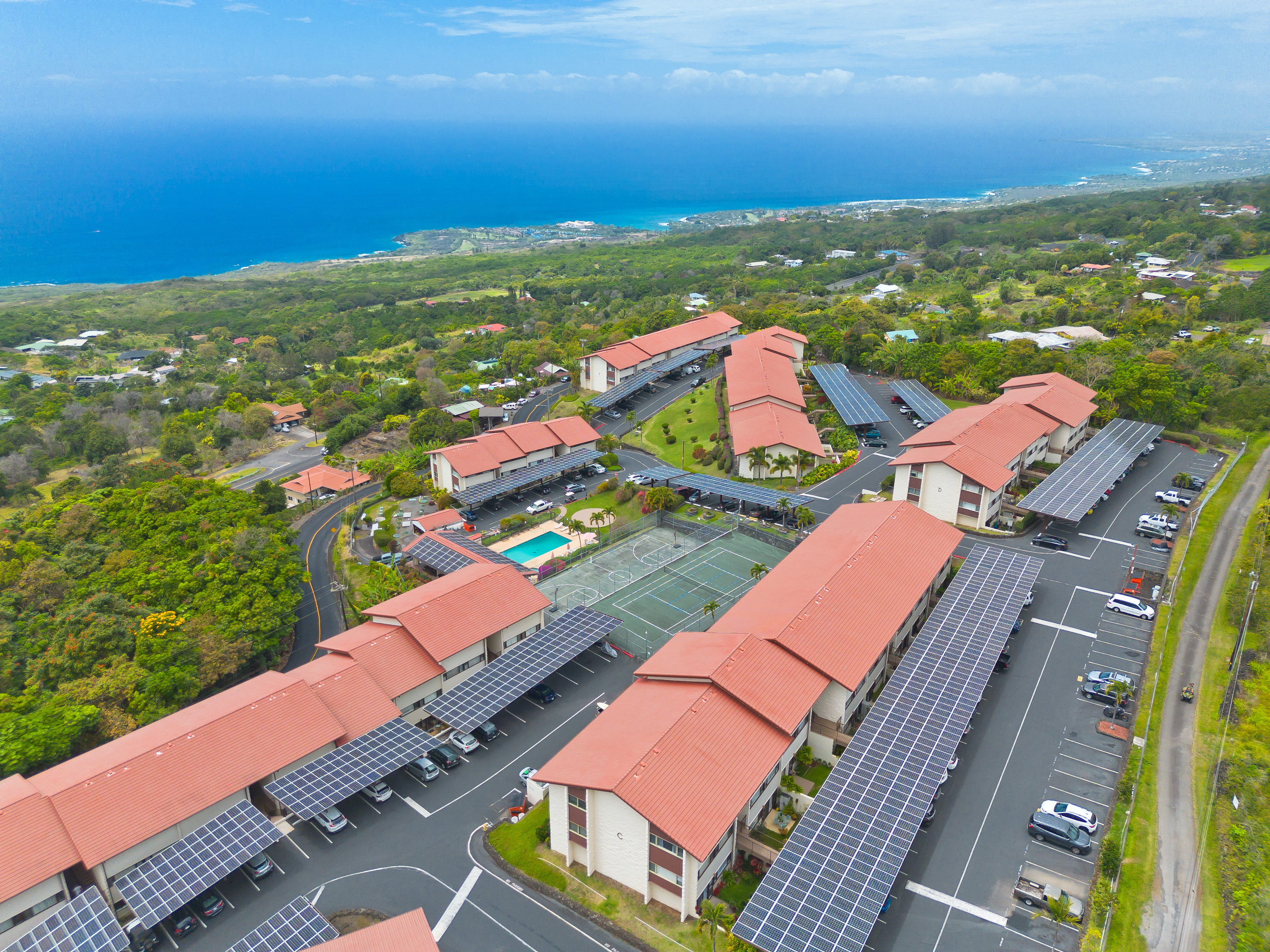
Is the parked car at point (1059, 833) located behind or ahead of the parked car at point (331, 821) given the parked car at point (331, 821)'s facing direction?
behind

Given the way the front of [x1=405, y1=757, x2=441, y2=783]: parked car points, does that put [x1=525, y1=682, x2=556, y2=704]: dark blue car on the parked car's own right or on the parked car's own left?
on the parked car's own right

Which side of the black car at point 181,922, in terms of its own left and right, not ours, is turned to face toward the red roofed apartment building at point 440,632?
right

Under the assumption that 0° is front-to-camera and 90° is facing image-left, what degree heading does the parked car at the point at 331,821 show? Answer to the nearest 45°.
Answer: approximately 135°

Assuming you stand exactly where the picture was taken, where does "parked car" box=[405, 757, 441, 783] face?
facing away from the viewer and to the left of the viewer

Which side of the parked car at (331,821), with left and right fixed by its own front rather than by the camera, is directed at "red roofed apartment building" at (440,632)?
right

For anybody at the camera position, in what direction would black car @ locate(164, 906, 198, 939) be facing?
facing away from the viewer and to the left of the viewer

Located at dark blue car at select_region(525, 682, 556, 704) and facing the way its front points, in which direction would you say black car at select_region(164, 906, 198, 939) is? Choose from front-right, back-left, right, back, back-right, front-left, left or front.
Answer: left

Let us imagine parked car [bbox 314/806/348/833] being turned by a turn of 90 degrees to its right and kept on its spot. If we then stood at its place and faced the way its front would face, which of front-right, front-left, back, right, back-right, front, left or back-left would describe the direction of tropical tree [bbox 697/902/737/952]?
right

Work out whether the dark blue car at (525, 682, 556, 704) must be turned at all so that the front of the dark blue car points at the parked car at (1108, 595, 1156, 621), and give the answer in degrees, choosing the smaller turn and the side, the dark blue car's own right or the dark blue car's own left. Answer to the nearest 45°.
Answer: approximately 135° to the dark blue car's own right

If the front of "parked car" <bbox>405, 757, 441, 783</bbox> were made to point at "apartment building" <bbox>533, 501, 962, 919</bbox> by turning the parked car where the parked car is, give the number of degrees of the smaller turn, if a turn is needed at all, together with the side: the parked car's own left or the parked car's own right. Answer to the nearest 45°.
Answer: approximately 180°
